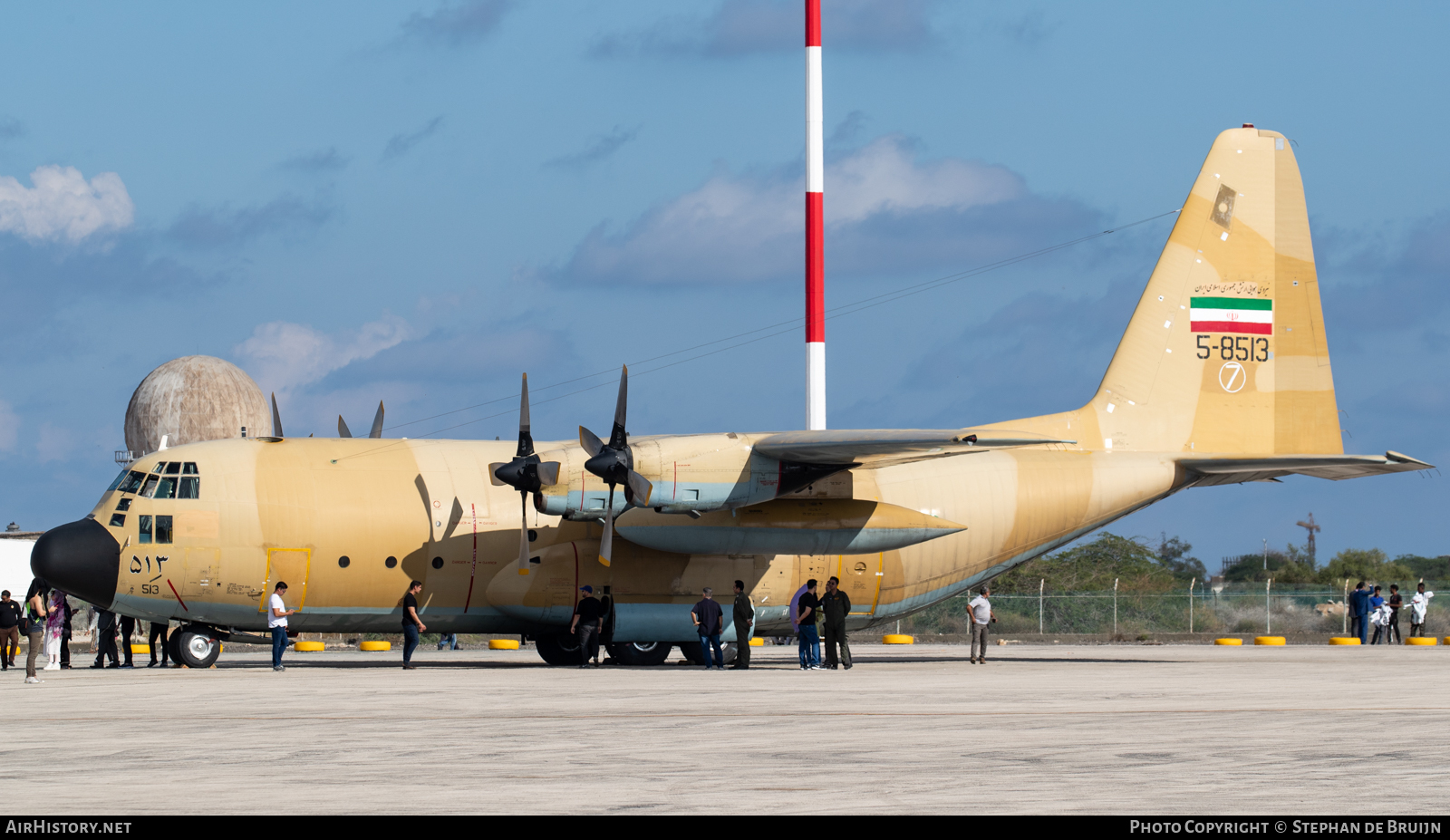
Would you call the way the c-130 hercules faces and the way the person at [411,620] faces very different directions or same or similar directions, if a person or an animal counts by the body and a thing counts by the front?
very different directions

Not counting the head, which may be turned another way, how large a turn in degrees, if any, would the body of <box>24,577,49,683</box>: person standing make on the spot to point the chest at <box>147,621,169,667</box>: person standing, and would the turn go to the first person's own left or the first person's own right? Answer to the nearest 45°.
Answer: approximately 45° to the first person's own left

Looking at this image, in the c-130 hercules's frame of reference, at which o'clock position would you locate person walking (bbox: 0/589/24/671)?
The person walking is roughly at 12 o'clock from the c-130 hercules.
